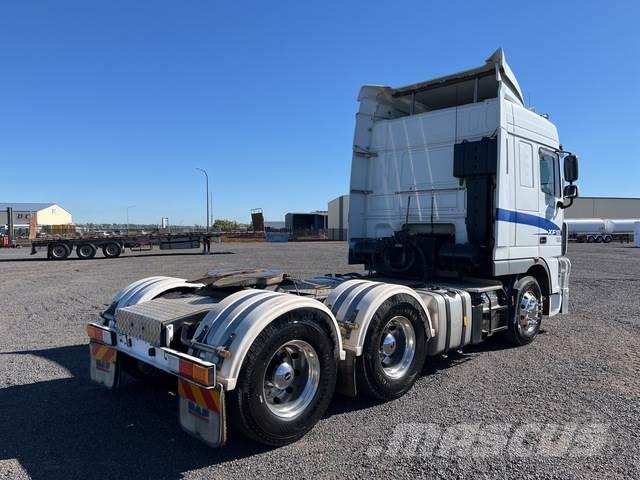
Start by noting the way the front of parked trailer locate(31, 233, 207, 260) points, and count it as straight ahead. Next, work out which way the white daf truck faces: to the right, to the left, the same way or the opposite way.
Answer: the same way

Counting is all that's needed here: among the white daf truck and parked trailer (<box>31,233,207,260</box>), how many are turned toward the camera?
0

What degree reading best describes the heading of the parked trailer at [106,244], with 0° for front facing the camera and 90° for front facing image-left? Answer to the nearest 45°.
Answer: approximately 270°

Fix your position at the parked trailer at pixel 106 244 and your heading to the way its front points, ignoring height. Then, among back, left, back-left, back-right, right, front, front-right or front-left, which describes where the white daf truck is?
right

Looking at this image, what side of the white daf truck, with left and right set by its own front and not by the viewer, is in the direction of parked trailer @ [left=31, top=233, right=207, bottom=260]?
left

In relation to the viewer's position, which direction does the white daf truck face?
facing away from the viewer and to the right of the viewer
